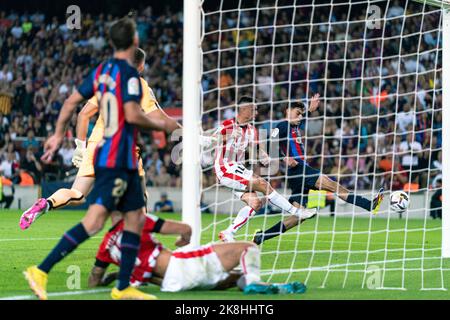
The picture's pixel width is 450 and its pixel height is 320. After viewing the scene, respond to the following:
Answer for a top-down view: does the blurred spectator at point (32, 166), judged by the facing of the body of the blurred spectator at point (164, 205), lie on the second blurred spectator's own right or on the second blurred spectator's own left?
on the second blurred spectator's own right

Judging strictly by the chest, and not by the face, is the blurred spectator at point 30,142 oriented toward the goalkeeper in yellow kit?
yes

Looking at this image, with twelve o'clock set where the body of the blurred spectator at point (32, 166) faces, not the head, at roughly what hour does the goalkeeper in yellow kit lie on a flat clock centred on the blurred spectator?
The goalkeeper in yellow kit is roughly at 12 o'clock from the blurred spectator.

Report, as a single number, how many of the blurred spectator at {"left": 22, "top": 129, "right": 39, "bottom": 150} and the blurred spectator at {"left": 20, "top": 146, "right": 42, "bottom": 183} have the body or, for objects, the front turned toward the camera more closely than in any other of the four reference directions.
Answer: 2

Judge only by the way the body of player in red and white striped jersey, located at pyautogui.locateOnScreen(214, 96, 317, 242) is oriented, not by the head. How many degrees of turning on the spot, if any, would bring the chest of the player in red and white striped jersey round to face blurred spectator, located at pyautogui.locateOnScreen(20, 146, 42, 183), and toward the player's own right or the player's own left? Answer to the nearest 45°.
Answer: approximately 180°

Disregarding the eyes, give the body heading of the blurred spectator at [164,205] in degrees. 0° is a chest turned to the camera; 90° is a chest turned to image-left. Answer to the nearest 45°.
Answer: approximately 0°

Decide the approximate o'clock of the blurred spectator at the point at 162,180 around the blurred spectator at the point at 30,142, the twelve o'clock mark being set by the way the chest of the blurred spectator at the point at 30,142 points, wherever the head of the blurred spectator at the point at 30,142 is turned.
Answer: the blurred spectator at the point at 162,180 is roughly at 10 o'clock from the blurred spectator at the point at 30,142.

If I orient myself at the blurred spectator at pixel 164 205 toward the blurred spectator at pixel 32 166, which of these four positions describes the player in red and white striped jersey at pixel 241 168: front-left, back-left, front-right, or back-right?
back-left

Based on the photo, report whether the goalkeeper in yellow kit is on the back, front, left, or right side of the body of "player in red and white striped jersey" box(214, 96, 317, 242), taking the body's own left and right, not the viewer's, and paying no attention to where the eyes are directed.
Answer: right

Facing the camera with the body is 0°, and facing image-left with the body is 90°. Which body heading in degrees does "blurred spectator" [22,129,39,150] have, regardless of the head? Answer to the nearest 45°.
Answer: approximately 0°

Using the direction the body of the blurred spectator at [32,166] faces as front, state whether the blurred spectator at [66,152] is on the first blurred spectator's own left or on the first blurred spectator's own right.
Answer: on the first blurred spectator's own left

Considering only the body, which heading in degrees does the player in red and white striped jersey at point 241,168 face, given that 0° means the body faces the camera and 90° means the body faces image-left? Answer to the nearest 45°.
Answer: approximately 315°
